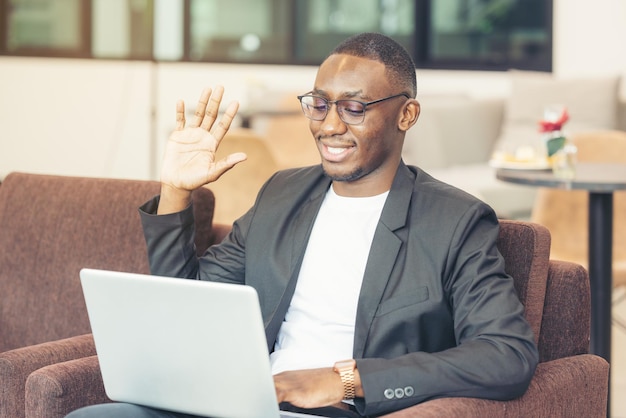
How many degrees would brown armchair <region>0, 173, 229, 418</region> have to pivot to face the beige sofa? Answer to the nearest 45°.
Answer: approximately 180°

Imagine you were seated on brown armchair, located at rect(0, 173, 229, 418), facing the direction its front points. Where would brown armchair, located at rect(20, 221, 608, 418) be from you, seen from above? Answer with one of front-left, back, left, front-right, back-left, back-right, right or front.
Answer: left

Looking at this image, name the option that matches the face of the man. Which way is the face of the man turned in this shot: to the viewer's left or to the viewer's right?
to the viewer's left

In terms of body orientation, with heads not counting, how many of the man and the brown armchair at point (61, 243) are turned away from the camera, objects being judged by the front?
0

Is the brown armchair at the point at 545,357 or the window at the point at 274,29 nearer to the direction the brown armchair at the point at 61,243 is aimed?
the brown armchair

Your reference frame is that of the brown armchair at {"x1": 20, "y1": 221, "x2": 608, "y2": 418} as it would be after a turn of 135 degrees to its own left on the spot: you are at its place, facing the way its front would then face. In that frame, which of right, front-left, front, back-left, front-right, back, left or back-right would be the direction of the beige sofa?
left

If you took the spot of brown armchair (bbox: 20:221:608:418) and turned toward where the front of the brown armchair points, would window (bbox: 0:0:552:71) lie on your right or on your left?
on your right

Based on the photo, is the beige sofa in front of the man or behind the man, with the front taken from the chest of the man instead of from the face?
behind

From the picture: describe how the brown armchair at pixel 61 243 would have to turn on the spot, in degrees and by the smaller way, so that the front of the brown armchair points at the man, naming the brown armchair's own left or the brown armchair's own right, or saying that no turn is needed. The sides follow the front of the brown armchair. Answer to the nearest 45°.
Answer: approximately 90° to the brown armchair's own left

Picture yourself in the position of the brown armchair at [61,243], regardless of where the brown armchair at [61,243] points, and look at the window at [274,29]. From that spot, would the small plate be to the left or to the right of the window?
right

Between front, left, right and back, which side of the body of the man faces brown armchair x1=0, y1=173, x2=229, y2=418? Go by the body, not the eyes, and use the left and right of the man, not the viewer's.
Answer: right

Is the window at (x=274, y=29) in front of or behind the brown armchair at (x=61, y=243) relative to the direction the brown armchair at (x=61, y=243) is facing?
behind

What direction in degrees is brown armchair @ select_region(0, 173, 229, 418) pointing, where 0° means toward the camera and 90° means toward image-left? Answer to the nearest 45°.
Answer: approximately 45°

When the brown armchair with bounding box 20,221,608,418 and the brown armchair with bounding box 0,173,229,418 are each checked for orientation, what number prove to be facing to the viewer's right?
0
